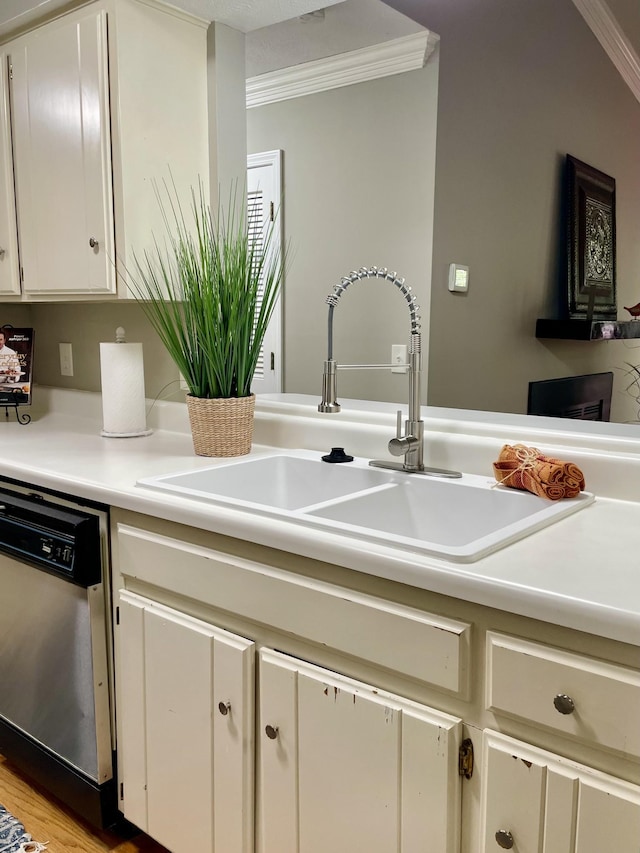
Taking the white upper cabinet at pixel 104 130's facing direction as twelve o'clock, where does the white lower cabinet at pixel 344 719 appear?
The white lower cabinet is roughly at 10 o'clock from the white upper cabinet.

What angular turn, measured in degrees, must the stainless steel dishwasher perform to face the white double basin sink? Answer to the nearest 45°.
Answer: approximately 90° to its left

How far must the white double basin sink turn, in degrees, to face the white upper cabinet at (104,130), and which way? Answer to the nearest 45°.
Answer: approximately 90° to its right

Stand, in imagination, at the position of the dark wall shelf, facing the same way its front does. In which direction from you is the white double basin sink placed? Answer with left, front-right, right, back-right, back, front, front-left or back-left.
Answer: front-right

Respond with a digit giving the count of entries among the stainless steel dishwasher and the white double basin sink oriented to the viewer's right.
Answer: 0

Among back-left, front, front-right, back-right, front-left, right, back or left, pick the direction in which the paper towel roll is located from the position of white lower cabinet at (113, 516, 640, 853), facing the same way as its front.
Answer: right

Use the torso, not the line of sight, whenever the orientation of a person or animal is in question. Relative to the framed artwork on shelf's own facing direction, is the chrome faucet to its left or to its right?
on its right

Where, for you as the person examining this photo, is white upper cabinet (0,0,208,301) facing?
facing the viewer and to the left of the viewer
